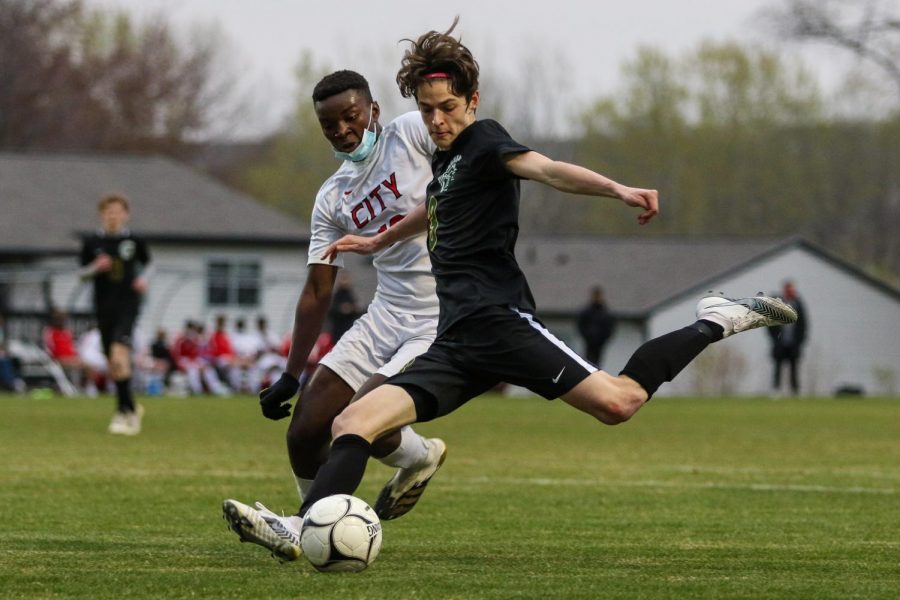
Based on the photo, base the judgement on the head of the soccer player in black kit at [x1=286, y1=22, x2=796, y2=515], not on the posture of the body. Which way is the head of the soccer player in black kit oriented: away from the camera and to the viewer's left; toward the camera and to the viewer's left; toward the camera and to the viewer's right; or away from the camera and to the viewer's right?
toward the camera and to the viewer's left

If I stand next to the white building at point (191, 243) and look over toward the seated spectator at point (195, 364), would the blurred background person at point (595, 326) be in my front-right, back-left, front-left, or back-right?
front-left

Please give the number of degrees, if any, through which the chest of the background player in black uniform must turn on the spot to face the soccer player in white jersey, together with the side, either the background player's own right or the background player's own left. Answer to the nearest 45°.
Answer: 0° — they already face them

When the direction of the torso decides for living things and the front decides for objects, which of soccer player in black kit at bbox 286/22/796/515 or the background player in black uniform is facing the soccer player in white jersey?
the background player in black uniform

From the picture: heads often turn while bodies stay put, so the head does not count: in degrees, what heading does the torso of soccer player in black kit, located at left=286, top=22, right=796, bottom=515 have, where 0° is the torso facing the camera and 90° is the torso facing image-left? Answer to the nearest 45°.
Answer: approximately 45°

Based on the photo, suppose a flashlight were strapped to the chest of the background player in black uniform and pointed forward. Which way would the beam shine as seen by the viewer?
toward the camera
